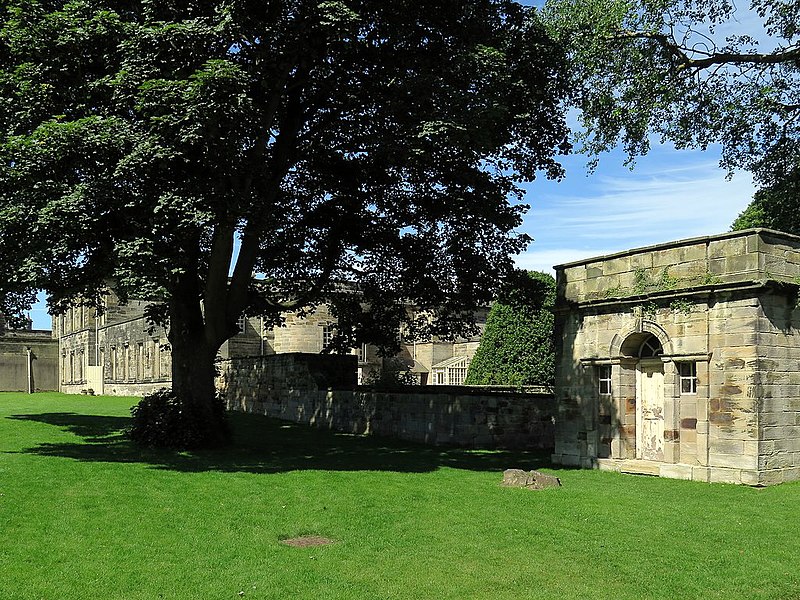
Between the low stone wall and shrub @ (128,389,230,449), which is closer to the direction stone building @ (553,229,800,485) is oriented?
the shrub

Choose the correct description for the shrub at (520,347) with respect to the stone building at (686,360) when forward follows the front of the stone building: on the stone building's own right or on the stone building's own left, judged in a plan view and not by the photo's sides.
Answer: on the stone building's own right

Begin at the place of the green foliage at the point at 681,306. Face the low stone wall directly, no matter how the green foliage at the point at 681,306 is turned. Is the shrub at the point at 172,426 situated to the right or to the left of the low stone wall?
left

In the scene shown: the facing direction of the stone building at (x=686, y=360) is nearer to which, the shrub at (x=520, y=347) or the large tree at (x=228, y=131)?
the large tree

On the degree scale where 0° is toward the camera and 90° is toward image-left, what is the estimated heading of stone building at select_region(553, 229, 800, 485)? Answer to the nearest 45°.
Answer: approximately 45°

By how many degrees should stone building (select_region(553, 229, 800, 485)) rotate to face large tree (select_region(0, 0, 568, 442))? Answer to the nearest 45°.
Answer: approximately 45° to its right

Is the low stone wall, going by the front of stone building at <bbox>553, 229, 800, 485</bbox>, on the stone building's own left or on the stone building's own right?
on the stone building's own right

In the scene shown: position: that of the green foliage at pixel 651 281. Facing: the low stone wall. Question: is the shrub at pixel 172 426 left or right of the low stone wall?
left
